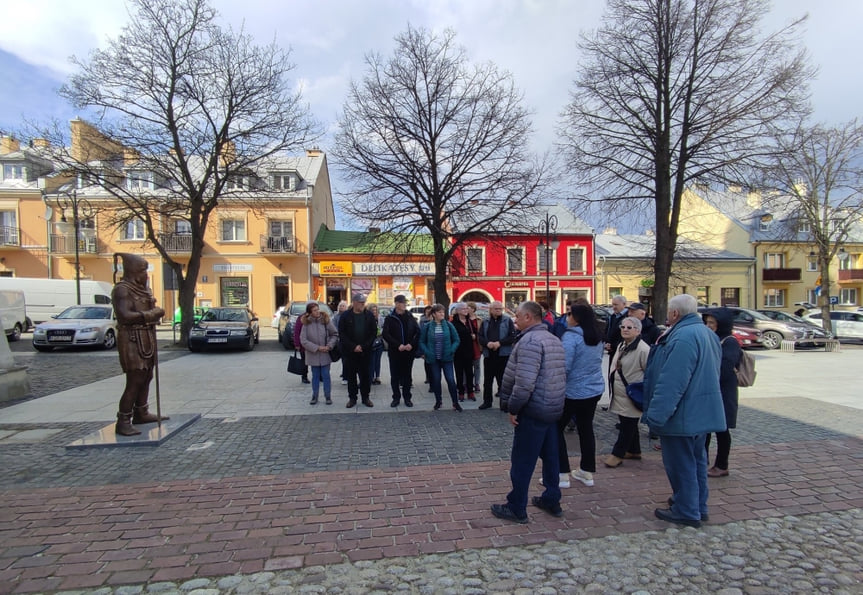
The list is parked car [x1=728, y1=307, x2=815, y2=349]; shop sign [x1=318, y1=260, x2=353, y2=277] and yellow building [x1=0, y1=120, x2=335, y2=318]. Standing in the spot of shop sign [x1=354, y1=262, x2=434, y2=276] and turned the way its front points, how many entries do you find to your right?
2

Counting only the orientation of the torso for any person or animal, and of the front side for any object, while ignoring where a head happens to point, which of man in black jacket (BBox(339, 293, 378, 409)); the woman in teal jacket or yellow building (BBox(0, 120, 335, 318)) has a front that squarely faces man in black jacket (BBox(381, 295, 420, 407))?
the yellow building

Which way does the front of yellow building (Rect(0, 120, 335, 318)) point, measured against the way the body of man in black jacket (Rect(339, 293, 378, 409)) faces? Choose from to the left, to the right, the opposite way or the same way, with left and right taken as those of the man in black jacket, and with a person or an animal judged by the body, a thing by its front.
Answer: the same way

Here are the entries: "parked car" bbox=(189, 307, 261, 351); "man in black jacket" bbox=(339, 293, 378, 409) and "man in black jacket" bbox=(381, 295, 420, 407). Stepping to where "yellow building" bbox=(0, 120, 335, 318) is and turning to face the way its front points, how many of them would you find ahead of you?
3

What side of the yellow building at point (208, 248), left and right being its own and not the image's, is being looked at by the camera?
front

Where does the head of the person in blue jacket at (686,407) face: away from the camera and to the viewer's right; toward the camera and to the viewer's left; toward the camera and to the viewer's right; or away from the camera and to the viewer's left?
away from the camera and to the viewer's left

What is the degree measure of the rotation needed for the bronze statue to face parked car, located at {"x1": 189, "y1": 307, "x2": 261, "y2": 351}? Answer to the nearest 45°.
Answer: approximately 135° to its left

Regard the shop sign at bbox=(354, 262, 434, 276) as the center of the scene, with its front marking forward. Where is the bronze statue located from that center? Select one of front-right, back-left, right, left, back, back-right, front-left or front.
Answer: front

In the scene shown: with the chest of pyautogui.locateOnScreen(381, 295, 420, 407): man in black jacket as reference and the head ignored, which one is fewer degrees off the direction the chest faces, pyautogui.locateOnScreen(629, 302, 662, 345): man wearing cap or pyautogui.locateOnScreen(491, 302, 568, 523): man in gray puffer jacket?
the man in gray puffer jacket

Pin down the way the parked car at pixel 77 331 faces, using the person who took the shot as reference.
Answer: facing the viewer and to the left of the viewer

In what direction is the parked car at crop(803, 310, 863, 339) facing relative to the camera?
to the viewer's left

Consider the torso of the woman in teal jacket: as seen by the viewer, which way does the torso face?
toward the camera

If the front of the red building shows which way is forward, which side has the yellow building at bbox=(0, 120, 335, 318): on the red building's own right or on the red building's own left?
on the red building's own right

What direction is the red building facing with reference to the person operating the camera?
facing the viewer

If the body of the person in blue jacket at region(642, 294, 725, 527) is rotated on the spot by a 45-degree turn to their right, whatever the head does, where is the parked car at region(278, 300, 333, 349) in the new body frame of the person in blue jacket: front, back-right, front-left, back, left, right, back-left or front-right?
front-left

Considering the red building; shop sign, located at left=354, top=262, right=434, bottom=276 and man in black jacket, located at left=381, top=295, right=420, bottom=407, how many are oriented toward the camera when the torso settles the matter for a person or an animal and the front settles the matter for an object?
3
